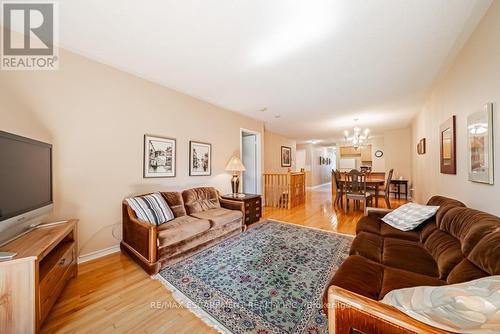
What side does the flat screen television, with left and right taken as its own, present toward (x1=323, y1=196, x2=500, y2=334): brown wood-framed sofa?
front

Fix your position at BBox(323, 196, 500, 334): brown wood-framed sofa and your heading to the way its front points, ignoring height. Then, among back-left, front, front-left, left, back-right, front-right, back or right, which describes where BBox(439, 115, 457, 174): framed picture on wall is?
right

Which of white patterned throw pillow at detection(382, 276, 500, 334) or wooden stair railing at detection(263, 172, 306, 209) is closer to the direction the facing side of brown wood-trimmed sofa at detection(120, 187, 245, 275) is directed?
the white patterned throw pillow

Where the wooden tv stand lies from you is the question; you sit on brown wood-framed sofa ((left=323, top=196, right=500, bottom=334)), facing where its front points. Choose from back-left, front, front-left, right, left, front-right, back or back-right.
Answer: front-left

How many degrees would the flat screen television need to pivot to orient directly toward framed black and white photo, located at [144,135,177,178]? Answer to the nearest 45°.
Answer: approximately 90° to its left

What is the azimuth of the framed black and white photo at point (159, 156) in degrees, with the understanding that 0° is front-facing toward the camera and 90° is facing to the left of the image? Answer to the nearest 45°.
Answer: approximately 315°

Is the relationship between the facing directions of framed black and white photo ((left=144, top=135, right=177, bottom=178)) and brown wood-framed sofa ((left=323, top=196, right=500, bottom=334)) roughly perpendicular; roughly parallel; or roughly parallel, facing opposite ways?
roughly parallel, facing opposite ways

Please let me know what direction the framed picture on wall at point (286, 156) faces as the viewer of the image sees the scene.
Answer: facing the viewer and to the right of the viewer

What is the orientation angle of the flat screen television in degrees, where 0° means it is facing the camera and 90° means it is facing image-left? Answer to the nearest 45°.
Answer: approximately 315°

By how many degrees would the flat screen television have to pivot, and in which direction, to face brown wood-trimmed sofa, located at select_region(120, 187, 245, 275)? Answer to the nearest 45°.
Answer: approximately 45° to its left

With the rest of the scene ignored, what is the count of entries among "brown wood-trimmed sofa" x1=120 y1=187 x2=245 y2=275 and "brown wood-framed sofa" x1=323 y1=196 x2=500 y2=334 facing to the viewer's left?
1

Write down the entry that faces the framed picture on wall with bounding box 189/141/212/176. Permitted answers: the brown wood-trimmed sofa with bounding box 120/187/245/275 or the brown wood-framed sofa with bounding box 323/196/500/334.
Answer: the brown wood-framed sofa with bounding box 323/196/500/334

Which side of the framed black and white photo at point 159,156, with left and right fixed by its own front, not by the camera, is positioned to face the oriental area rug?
front

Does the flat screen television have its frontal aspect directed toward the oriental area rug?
yes

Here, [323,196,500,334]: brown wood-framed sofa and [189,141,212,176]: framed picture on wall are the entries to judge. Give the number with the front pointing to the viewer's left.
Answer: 1

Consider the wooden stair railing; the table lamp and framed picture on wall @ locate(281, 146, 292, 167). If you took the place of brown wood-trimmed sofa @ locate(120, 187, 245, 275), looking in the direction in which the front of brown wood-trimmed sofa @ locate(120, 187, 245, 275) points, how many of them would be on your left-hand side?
3

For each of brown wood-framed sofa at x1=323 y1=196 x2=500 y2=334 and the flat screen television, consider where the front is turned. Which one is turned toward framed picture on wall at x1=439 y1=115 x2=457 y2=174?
the flat screen television

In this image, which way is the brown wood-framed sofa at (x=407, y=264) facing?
to the viewer's left

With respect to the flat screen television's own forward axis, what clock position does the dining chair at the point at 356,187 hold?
The dining chair is roughly at 11 o'clock from the flat screen television.

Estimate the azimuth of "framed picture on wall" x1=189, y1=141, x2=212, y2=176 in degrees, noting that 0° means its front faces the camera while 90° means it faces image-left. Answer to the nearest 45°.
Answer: approximately 315°
